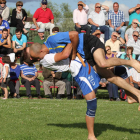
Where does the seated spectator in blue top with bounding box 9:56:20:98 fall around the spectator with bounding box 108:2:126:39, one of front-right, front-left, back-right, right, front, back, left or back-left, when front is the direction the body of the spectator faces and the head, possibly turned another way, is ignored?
front-right

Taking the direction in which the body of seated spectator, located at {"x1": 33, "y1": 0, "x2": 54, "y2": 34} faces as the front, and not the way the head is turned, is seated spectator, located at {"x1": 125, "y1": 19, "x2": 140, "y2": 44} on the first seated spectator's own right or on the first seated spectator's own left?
on the first seated spectator's own left

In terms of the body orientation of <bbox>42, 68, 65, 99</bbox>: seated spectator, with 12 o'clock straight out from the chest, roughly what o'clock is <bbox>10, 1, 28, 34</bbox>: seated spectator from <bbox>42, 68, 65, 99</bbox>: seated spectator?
<bbox>10, 1, 28, 34</bbox>: seated spectator is roughly at 5 o'clock from <bbox>42, 68, 65, 99</bbox>: seated spectator.

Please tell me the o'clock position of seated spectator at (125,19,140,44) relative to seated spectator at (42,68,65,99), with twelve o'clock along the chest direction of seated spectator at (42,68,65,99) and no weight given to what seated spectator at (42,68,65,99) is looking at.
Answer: seated spectator at (125,19,140,44) is roughly at 8 o'clock from seated spectator at (42,68,65,99).

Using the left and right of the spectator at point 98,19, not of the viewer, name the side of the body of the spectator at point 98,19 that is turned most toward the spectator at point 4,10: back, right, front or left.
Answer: right

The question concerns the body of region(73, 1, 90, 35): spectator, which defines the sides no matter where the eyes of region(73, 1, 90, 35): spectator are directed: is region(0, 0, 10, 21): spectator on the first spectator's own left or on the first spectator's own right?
on the first spectator's own right

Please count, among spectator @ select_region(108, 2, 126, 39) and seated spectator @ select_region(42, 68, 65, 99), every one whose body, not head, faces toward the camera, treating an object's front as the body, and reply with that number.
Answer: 2

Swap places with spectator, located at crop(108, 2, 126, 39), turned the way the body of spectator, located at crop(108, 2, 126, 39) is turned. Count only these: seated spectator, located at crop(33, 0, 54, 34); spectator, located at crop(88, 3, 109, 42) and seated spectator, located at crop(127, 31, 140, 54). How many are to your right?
2

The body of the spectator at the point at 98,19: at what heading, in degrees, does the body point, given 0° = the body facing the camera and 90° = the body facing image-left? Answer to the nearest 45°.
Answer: approximately 0°

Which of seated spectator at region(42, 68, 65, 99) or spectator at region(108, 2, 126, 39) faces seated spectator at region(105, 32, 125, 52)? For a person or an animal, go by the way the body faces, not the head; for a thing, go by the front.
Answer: the spectator
